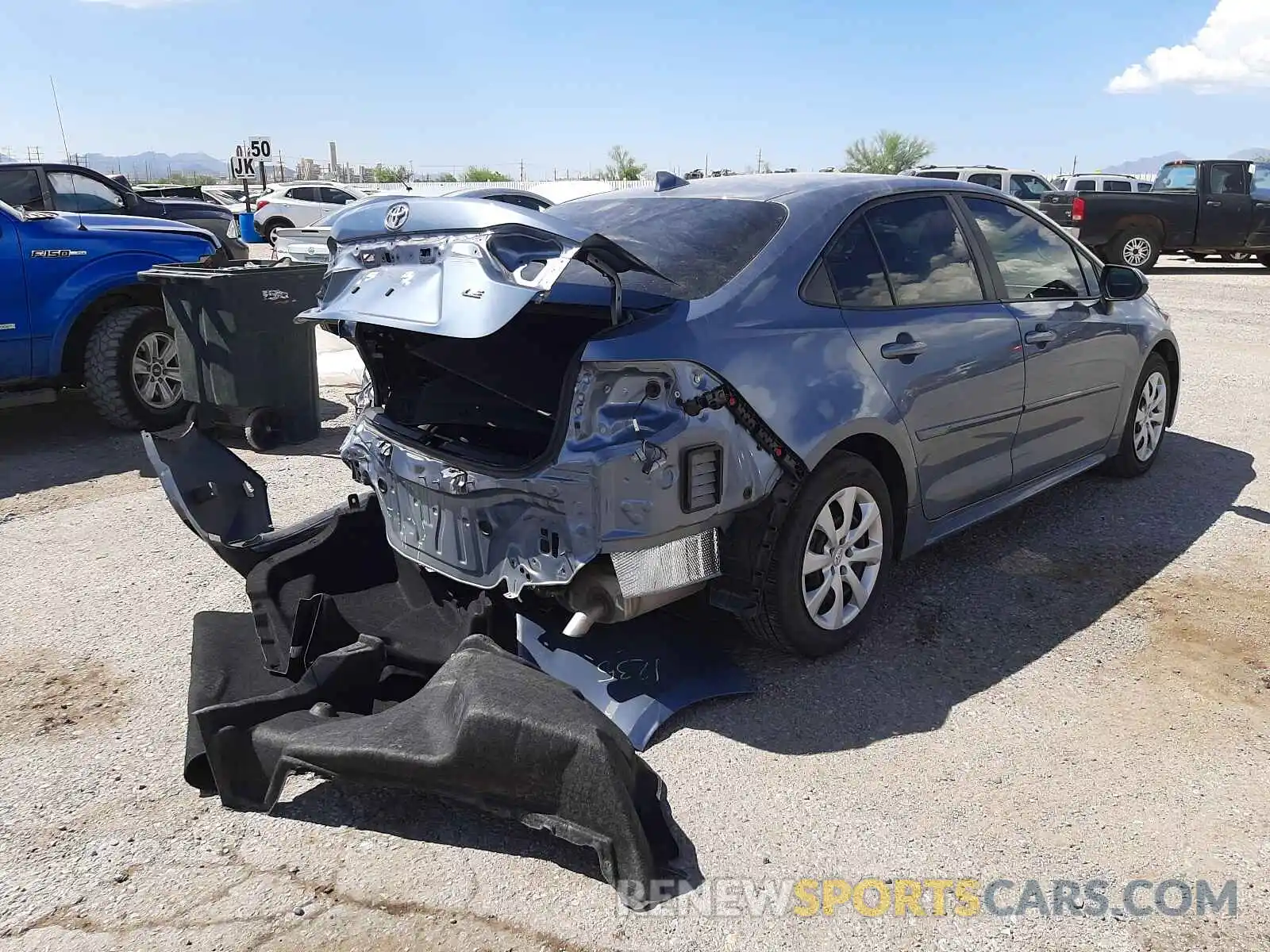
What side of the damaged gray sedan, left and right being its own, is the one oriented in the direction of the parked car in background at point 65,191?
left

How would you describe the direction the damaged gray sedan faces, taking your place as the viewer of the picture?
facing away from the viewer and to the right of the viewer

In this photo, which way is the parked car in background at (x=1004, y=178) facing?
to the viewer's right

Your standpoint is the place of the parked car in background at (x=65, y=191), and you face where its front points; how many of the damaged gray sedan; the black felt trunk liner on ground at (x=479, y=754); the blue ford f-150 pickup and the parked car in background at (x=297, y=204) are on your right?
3

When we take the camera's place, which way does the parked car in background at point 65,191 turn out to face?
facing to the right of the viewer
